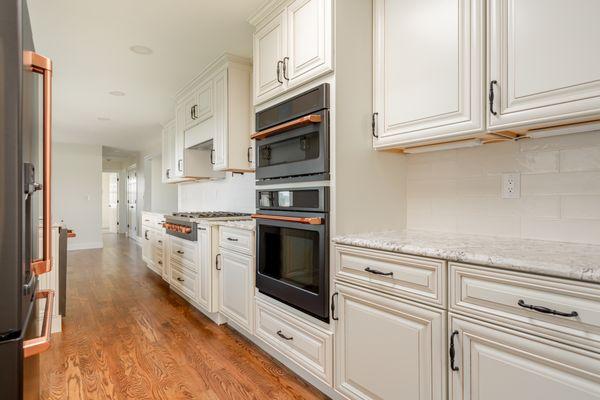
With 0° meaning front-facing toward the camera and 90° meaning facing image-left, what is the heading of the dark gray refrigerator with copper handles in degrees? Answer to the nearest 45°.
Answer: approximately 270°

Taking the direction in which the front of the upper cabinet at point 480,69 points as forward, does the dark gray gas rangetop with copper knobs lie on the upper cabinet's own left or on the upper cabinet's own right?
on the upper cabinet's own right

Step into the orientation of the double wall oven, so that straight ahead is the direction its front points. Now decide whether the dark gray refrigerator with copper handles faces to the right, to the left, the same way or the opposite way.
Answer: the opposite way

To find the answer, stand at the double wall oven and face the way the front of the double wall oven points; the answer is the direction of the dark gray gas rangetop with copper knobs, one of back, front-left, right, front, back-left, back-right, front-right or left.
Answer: right

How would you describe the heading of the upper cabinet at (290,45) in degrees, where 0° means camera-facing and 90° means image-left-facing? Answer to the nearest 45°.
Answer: approximately 45°

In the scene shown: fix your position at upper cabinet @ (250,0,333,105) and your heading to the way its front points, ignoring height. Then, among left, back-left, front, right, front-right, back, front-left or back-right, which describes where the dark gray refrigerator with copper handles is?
front

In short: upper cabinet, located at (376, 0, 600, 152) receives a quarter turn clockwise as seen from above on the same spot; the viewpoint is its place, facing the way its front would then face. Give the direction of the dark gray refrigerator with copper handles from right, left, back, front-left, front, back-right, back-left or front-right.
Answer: left

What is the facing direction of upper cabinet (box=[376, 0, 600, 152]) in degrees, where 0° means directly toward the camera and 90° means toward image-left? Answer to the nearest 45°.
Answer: approximately 45°

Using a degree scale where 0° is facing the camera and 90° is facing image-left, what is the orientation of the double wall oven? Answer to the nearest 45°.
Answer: approximately 45°

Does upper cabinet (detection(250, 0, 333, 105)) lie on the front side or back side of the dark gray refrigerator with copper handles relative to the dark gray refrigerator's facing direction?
on the front side

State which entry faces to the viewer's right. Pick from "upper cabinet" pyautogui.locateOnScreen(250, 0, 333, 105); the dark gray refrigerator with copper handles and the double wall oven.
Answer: the dark gray refrigerator with copper handles

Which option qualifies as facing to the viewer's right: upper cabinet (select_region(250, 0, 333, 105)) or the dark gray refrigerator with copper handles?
the dark gray refrigerator with copper handles

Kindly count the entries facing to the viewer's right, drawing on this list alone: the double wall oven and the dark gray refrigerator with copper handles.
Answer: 1

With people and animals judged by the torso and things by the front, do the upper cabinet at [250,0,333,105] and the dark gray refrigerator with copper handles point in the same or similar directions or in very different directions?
very different directions
